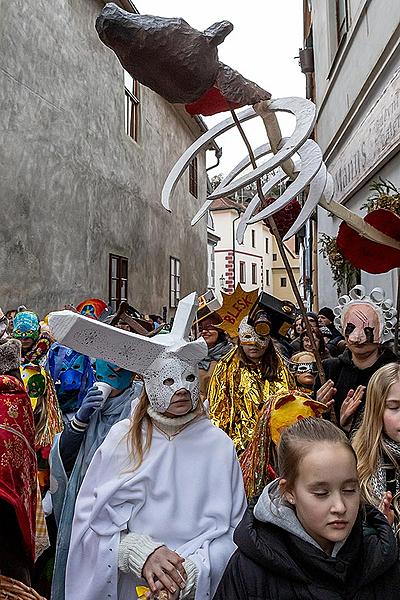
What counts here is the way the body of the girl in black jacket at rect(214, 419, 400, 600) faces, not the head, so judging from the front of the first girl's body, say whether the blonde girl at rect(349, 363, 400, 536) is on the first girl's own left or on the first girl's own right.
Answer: on the first girl's own left

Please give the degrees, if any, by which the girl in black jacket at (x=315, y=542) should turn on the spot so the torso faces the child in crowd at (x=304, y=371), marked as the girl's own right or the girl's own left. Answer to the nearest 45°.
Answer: approximately 135° to the girl's own left

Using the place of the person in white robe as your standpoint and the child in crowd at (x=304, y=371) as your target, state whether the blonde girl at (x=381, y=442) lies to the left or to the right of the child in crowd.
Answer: right

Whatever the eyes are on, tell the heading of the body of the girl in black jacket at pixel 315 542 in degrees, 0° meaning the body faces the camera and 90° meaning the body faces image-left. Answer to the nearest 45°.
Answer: approximately 315°
